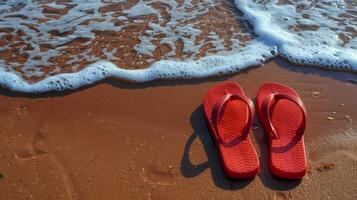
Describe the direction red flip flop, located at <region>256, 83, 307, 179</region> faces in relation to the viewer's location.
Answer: facing away from the viewer

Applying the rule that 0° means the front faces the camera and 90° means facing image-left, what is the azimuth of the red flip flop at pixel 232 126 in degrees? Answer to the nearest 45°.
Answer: approximately 180°

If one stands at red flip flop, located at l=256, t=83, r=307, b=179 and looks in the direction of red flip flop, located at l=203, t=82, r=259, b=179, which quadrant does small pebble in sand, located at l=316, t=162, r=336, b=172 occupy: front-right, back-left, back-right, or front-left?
back-left

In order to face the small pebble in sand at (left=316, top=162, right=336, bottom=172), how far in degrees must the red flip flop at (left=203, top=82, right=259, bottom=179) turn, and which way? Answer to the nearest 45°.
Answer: approximately 90° to its right

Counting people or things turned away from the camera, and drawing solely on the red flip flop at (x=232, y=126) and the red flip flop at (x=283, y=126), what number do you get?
2
